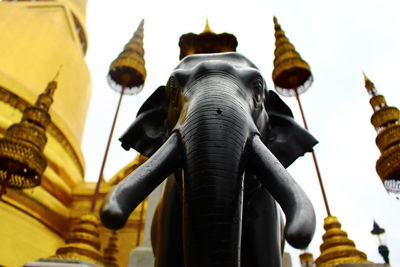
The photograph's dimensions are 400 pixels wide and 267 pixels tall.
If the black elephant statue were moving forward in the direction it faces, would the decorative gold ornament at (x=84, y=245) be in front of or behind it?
behind

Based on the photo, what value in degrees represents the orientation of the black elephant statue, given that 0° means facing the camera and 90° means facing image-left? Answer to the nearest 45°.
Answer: approximately 0°

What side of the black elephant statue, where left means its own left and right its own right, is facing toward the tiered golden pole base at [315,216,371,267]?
back

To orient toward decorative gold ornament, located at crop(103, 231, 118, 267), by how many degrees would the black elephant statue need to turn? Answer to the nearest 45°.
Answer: approximately 180°

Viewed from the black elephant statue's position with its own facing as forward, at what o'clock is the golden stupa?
The golden stupa is roughly at 5 o'clock from the black elephant statue.

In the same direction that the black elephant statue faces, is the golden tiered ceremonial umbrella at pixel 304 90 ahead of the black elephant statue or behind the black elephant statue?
behind

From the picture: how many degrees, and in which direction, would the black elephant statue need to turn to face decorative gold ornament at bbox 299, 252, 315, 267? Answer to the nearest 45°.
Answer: approximately 180°
